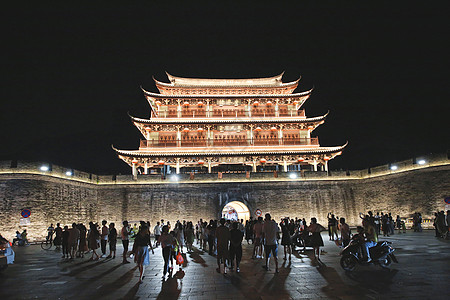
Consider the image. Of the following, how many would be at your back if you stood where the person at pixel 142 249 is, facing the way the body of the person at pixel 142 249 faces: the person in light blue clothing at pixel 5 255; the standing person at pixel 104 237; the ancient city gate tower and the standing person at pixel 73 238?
0

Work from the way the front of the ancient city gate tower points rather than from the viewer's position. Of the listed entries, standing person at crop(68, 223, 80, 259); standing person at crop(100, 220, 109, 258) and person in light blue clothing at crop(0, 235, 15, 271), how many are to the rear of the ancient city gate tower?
0

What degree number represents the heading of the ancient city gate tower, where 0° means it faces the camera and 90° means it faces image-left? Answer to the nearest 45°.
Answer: approximately 0°

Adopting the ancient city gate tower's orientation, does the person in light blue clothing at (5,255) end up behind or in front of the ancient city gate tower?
in front

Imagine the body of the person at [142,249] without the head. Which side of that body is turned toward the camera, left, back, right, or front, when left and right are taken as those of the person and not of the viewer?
front

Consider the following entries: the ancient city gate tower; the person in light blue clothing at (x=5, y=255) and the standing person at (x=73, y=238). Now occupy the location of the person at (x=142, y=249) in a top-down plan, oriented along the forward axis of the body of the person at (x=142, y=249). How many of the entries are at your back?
0

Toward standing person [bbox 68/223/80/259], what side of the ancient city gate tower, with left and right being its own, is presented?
front

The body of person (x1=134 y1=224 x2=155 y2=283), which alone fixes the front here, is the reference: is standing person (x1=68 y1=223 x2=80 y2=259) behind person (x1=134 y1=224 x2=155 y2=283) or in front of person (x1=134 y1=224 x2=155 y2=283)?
in front

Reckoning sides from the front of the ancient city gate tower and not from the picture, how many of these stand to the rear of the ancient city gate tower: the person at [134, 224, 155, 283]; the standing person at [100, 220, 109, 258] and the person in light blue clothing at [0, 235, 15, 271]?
0

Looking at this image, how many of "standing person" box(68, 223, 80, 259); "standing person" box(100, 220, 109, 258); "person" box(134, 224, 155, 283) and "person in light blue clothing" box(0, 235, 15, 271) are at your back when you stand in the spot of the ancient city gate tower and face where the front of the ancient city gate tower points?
0

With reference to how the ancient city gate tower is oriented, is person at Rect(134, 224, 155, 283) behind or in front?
in front
